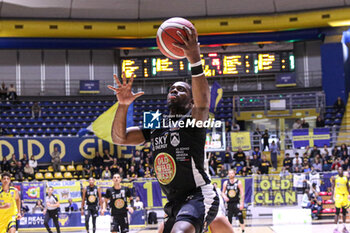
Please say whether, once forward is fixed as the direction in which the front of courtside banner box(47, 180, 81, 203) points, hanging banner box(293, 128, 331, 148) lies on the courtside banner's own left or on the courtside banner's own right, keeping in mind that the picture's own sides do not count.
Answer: on the courtside banner's own left

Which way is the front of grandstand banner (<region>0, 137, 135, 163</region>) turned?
toward the camera

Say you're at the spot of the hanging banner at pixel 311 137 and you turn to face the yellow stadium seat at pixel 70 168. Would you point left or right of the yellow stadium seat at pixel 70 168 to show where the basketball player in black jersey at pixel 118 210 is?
left

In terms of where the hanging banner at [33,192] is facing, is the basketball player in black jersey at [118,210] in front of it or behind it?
in front

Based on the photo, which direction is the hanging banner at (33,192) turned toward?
toward the camera

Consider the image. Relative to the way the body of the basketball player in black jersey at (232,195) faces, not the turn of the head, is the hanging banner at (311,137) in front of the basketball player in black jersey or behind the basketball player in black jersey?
behind

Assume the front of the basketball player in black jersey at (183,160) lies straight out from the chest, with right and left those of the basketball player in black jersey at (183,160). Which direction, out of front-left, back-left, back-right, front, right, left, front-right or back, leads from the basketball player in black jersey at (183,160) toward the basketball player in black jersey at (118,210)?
back-right

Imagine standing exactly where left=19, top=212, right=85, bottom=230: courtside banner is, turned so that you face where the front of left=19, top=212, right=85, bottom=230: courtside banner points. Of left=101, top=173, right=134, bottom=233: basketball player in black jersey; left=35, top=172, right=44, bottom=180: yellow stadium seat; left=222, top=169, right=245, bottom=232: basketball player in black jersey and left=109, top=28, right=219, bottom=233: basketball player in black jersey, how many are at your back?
1

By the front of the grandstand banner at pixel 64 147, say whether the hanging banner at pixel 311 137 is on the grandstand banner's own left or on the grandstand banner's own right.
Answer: on the grandstand banner's own left

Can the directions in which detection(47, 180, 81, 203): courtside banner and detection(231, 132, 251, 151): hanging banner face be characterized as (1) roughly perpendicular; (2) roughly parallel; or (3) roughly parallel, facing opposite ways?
roughly parallel

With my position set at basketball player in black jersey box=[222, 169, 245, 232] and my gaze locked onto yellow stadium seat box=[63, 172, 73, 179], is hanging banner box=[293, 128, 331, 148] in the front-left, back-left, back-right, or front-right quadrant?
front-right

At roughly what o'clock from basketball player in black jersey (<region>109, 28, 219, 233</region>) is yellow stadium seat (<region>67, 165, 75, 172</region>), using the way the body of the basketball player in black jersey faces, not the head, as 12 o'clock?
The yellow stadium seat is roughly at 4 o'clock from the basketball player in black jersey.
